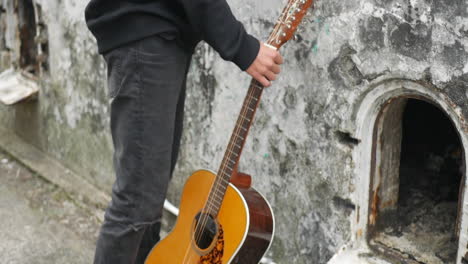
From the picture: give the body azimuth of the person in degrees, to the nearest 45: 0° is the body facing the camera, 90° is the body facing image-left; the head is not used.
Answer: approximately 270°

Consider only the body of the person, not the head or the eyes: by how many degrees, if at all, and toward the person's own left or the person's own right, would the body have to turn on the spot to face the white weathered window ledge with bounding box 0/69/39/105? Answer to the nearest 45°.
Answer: approximately 135° to the person's own left
